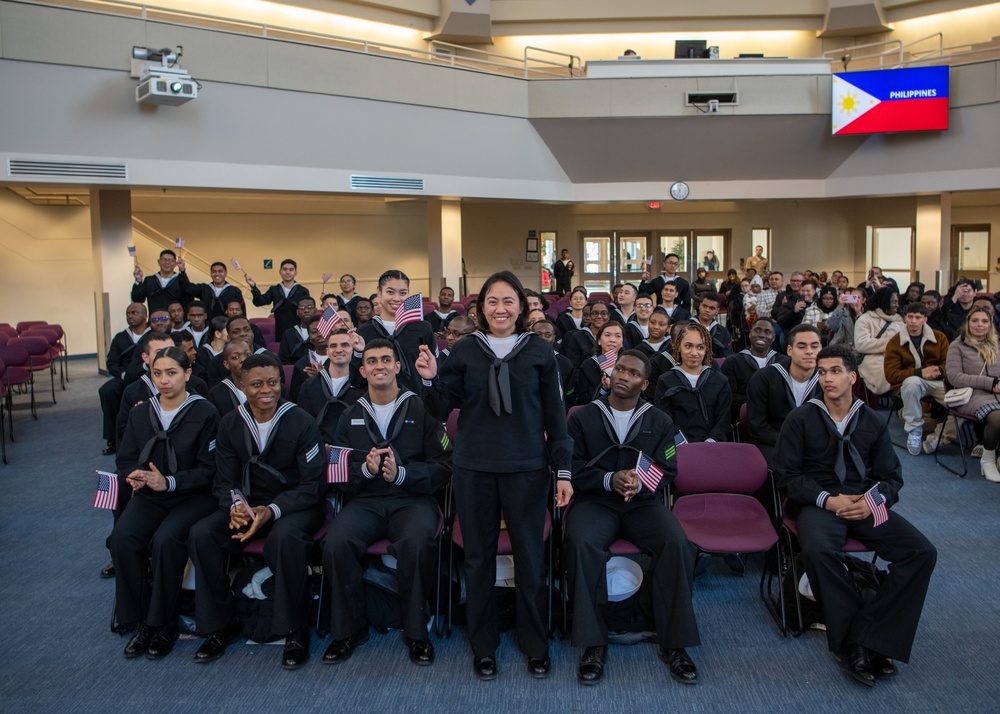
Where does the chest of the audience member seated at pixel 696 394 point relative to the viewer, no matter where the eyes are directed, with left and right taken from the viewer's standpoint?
facing the viewer

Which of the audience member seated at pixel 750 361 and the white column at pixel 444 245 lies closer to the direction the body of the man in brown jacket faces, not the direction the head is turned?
the audience member seated

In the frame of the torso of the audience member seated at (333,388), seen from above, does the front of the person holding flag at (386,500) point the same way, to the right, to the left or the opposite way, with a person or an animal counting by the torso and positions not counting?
the same way

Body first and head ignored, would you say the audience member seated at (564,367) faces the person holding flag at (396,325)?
no

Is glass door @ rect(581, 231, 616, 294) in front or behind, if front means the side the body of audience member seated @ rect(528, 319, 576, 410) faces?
behind

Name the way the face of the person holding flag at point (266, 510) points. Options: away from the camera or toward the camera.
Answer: toward the camera

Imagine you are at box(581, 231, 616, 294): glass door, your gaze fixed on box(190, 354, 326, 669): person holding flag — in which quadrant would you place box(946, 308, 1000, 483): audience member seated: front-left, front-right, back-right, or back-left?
front-left

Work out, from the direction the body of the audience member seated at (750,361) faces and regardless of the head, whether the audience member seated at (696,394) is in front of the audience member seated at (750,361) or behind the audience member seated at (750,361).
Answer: in front

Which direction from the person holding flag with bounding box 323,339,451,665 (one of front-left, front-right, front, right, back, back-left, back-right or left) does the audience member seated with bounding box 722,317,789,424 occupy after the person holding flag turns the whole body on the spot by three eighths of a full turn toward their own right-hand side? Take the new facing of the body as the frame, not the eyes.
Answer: right

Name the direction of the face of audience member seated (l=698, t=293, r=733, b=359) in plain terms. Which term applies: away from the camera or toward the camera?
toward the camera

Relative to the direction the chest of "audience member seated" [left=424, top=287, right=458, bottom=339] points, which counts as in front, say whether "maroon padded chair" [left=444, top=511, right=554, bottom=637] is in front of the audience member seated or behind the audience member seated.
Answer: in front

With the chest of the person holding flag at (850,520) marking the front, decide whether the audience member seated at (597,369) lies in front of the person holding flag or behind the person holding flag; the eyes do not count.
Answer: behind

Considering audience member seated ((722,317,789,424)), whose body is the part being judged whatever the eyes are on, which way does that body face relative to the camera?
toward the camera

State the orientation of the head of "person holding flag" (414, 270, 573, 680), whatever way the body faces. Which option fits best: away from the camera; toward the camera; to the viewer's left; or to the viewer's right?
toward the camera

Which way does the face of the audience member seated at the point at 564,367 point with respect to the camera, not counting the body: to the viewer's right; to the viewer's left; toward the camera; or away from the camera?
toward the camera

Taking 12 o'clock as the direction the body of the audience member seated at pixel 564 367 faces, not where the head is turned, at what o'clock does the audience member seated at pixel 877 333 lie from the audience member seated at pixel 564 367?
the audience member seated at pixel 877 333 is roughly at 8 o'clock from the audience member seated at pixel 564 367.

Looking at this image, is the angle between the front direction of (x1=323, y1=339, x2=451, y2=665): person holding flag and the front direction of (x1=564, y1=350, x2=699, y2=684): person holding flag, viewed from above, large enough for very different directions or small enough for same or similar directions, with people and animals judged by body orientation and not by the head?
same or similar directions
